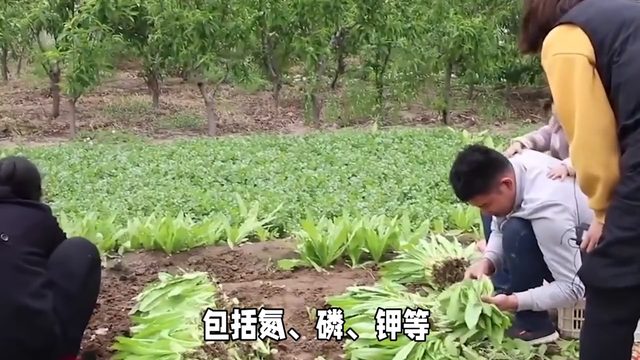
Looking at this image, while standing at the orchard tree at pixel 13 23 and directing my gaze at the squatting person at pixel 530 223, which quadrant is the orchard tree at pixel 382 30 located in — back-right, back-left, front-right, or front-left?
front-left

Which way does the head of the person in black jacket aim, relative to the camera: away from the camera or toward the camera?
away from the camera

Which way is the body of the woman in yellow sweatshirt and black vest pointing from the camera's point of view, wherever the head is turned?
to the viewer's left

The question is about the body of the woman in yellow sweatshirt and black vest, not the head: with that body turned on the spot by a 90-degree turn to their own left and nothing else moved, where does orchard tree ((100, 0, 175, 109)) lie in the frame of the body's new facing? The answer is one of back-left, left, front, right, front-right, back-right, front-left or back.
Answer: back-right

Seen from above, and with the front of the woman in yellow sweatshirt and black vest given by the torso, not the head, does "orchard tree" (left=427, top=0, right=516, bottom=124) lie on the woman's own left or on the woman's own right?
on the woman's own right

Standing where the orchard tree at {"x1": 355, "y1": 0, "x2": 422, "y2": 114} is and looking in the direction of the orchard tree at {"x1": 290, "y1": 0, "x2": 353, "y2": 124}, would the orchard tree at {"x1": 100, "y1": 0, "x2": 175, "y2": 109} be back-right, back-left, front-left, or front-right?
front-right

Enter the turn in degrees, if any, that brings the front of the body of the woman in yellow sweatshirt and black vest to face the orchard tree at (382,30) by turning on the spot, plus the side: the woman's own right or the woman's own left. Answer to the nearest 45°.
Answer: approximately 90° to the woman's own right

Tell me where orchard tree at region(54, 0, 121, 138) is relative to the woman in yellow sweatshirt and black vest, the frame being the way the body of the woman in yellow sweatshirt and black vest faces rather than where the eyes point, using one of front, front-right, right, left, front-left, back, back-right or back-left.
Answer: front-right

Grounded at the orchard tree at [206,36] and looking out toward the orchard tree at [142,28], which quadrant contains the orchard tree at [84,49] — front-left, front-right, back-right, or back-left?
front-left

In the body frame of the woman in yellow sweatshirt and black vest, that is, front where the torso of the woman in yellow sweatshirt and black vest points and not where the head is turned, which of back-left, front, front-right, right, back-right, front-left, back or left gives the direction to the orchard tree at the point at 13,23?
front-right

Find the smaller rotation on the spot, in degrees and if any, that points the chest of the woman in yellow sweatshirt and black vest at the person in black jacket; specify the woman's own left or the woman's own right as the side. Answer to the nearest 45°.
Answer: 0° — they already face them

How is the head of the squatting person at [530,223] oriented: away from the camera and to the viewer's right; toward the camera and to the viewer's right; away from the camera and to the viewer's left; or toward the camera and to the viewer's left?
toward the camera and to the viewer's left

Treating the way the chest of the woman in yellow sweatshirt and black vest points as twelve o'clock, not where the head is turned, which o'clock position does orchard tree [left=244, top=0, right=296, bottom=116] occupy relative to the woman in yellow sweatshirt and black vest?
The orchard tree is roughly at 2 o'clock from the woman in yellow sweatshirt and black vest.
